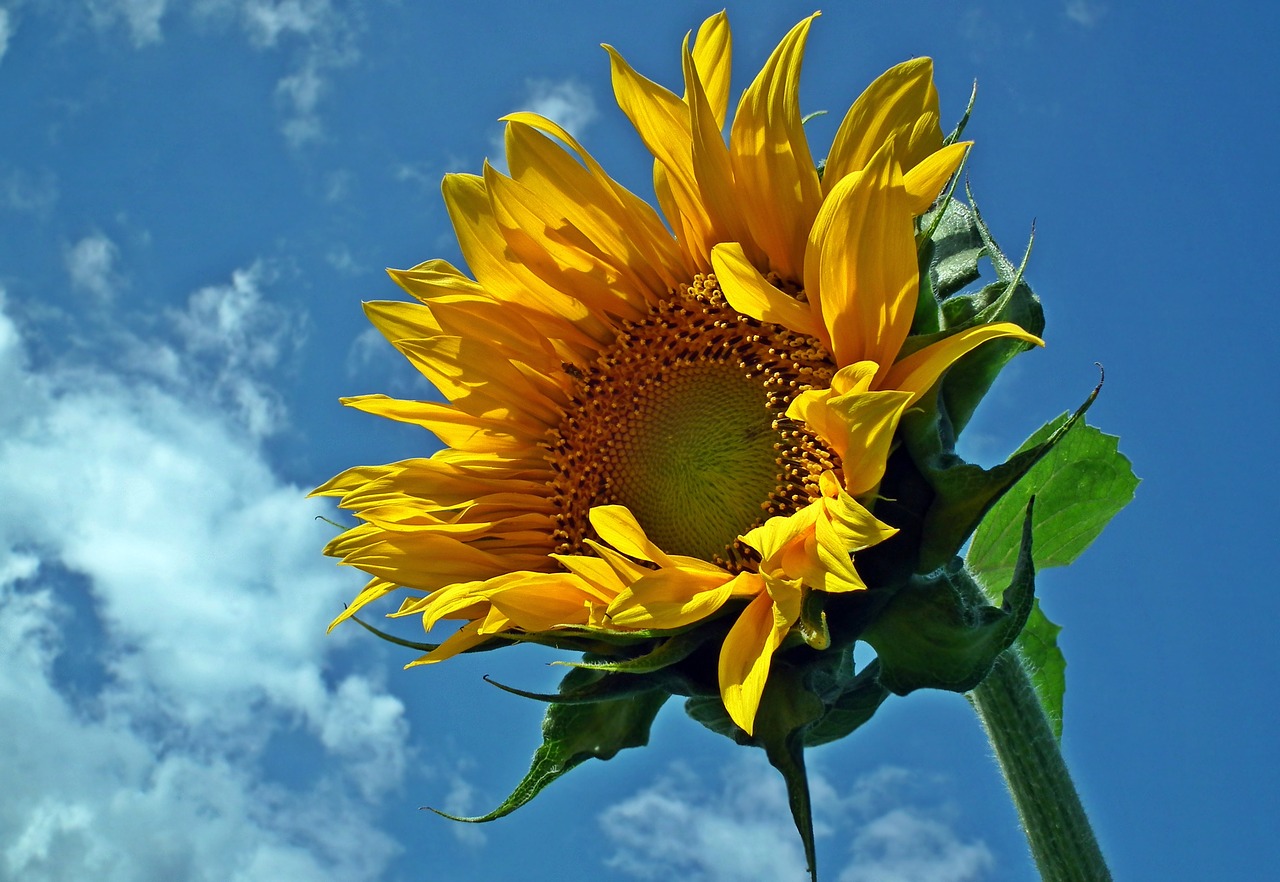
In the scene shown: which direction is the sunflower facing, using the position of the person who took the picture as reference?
facing the viewer and to the left of the viewer
